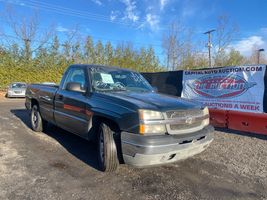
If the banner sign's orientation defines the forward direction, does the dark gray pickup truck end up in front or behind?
in front

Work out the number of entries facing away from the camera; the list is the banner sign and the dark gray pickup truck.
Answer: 0

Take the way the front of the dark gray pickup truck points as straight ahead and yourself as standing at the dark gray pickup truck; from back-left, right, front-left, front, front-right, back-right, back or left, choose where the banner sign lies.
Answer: left

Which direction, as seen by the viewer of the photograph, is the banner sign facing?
facing the viewer and to the left of the viewer
